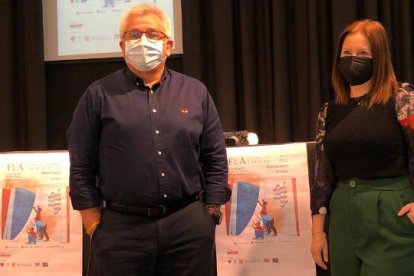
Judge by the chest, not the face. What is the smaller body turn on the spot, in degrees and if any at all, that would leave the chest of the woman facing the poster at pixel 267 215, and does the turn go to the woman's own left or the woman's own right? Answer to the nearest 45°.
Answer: approximately 90° to the woman's own right

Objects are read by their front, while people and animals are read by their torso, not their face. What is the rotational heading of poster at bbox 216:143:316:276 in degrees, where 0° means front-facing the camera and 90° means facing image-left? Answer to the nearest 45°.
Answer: approximately 0°

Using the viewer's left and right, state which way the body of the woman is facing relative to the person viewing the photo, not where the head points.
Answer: facing the viewer and to the left of the viewer

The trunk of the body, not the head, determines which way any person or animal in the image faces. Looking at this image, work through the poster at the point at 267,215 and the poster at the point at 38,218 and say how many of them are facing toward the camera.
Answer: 2

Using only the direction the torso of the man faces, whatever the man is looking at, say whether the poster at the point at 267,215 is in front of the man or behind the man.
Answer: behind

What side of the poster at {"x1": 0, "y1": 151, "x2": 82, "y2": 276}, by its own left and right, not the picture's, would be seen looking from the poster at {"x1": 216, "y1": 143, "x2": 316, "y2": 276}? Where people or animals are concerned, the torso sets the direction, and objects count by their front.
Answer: left

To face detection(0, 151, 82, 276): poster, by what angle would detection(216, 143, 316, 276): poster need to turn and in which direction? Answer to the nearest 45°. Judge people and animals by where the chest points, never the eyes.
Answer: approximately 90° to its right

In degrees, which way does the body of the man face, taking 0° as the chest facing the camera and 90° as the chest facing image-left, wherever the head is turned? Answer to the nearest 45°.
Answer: approximately 0°
